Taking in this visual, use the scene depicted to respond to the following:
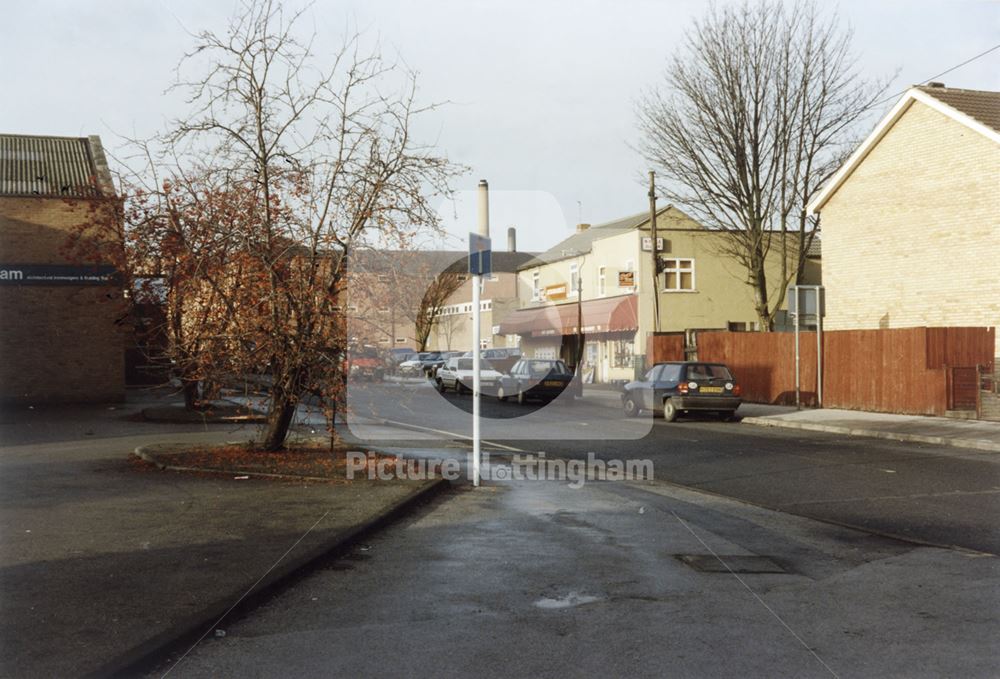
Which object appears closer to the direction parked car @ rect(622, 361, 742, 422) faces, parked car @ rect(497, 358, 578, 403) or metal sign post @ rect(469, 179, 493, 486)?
the parked car

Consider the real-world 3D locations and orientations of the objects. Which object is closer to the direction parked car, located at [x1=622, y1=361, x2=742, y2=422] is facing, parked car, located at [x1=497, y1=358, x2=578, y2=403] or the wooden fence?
the parked car

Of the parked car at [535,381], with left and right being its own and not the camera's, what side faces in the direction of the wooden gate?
back

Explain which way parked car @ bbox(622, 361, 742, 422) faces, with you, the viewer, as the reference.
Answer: facing away from the viewer and to the left of the viewer

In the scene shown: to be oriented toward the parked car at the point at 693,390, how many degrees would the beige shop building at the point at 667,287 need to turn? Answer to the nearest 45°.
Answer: approximately 45° to its left

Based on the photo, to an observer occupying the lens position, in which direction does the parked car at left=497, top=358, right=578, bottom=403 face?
facing away from the viewer and to the left of the viewer

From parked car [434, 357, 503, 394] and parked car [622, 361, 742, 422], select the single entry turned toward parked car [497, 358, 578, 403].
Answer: parked car [622, 361, 742, 422]

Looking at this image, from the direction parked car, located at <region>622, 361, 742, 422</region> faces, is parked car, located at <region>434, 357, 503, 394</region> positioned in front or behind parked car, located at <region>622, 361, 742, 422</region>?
in front

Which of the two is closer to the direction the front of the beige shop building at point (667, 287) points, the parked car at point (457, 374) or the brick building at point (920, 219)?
the parked car

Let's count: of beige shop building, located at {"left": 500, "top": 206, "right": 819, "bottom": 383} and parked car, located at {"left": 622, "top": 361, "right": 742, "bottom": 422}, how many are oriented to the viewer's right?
0

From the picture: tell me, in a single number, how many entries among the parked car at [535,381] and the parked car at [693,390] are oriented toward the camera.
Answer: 0
